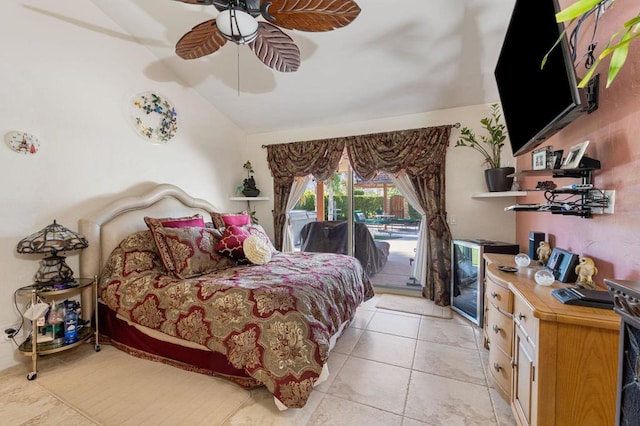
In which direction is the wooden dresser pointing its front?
to the viewer's left

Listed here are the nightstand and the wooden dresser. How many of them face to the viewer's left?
1

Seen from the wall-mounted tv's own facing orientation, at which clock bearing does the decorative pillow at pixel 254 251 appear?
The decorative pillow is roughly at 1 o'clock from the wall-mounted tv.

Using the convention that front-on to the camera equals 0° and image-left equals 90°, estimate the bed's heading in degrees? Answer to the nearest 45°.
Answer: approximately 315°

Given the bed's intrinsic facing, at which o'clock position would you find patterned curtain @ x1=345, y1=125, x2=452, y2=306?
The patterned curtain is roughly at 10 o'clock from the bed.

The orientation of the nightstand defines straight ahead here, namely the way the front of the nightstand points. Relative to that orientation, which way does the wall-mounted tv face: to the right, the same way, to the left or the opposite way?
the opposite way

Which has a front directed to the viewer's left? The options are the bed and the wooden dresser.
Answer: the wooden dresser
